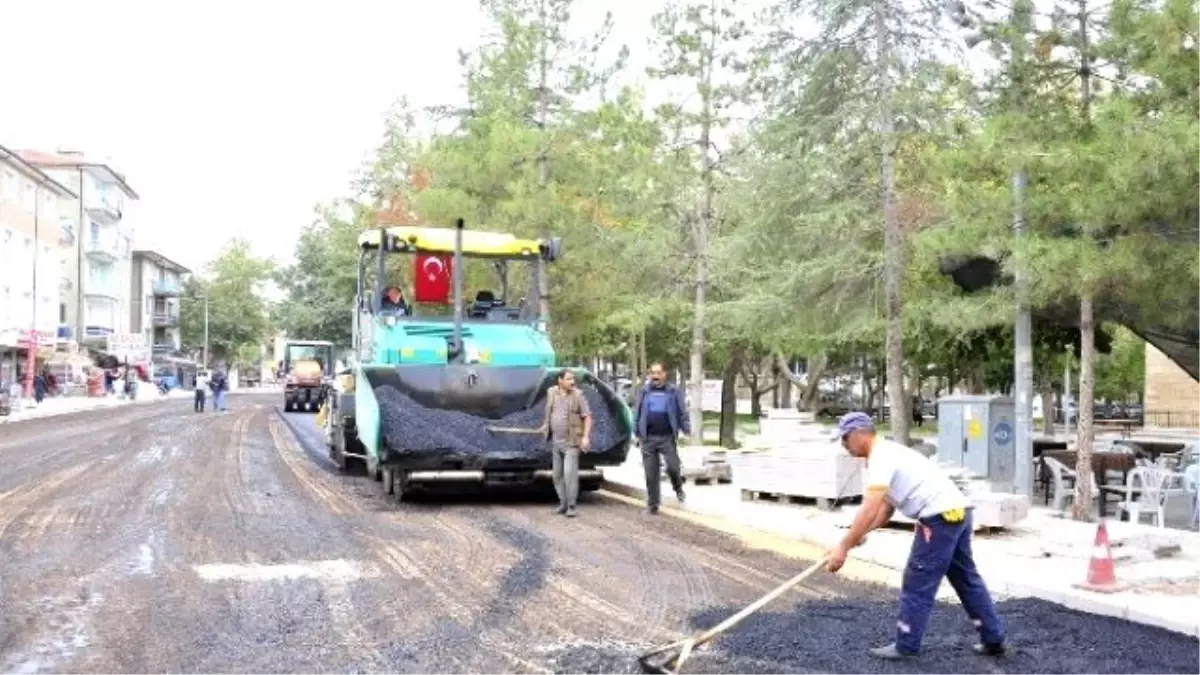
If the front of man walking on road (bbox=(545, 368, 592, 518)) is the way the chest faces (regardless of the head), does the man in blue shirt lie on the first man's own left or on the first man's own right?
on the first man's own left

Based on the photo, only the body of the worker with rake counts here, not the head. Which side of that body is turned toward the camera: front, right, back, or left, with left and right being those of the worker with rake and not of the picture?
left

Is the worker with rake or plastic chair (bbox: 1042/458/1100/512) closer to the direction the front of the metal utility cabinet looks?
the worker with rake

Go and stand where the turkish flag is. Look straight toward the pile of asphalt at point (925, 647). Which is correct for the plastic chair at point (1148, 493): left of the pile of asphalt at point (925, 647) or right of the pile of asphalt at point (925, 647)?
left

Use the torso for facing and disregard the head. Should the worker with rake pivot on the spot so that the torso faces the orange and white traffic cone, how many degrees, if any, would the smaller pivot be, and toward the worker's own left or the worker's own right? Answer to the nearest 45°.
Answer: approximately 135° to the worker's own right

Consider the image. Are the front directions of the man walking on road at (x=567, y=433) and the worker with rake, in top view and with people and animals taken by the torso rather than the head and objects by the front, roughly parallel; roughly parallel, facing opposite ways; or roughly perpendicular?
roughly perpendicular

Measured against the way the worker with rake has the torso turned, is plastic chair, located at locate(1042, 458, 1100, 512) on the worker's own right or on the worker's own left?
on the worker's own right

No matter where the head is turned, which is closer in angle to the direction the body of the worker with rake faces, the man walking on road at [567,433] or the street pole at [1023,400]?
the man walking on road
